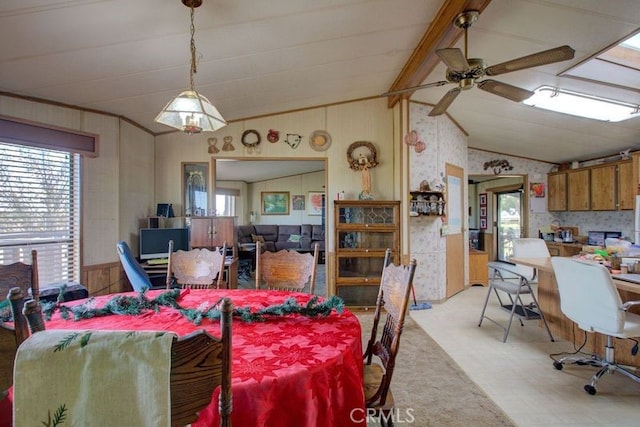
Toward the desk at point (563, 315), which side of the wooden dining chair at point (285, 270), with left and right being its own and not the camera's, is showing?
left

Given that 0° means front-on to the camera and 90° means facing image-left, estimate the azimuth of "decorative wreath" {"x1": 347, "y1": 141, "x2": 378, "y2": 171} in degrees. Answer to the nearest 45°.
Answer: approximately 0°

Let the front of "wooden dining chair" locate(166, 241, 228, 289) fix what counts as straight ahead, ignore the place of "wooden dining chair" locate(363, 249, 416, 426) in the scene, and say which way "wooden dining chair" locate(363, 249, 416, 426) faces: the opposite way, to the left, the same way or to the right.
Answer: to the right

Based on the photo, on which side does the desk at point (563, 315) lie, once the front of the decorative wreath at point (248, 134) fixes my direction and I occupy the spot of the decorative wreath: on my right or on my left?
on my left

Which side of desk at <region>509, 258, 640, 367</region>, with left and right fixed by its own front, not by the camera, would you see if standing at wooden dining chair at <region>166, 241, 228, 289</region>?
front

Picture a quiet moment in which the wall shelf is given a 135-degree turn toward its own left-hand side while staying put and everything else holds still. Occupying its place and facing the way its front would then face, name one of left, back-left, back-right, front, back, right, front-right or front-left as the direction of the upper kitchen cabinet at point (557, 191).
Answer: front

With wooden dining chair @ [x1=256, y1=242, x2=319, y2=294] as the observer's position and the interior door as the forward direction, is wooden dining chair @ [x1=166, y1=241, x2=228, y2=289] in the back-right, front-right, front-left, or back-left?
back-left

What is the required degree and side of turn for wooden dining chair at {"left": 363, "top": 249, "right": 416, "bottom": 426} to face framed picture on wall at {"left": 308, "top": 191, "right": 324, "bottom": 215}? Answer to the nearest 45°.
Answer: approximately 135° to its right
